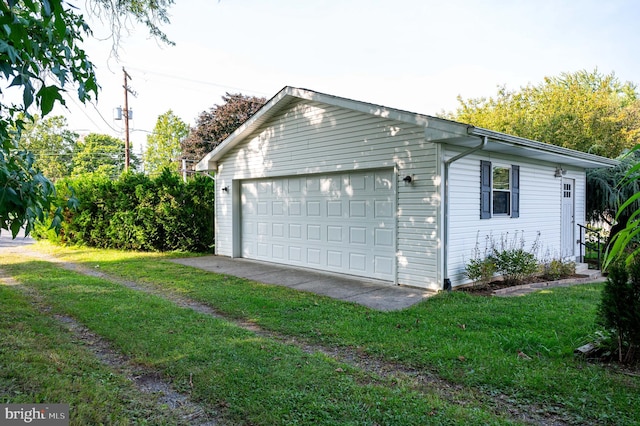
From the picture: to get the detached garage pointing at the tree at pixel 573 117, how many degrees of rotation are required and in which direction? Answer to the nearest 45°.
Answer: approximately 180°

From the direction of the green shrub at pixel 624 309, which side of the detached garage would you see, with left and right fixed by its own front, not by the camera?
left

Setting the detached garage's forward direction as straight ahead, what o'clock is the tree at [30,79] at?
The tree is roughly at 11 o'clock from the detached garage.

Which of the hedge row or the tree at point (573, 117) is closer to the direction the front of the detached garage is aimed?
the hedge row

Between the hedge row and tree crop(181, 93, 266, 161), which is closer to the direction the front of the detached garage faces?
the hedge row

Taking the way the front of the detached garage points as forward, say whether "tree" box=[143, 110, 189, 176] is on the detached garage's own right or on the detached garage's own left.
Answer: on the detached garage's own right

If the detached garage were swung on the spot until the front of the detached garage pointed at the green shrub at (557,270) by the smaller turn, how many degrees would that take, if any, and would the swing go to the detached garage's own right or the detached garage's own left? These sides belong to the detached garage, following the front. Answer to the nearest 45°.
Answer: approximately 135° to the detached garage's own left

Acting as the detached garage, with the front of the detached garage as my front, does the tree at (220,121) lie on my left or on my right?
on my right

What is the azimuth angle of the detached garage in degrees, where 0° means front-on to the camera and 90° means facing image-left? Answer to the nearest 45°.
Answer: approximately 45°
